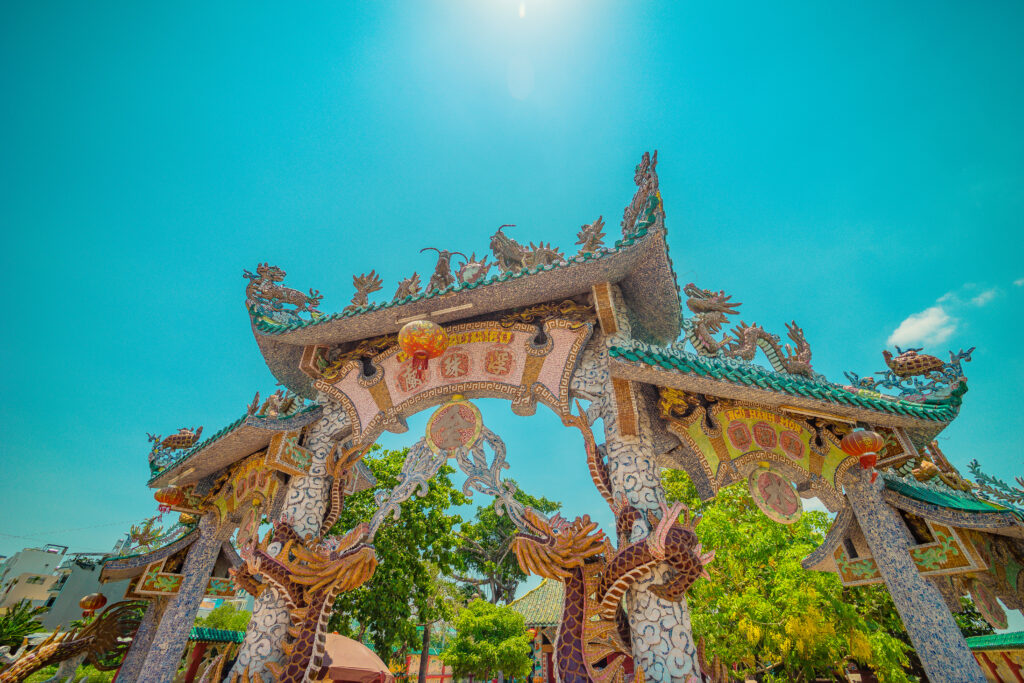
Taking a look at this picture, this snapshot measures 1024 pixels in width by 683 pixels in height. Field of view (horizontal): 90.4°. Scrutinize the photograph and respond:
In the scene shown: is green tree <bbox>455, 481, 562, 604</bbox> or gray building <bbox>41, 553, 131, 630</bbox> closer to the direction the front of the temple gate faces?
the gray building

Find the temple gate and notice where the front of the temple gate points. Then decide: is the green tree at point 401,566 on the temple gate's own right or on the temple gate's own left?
on the temple gate's own right

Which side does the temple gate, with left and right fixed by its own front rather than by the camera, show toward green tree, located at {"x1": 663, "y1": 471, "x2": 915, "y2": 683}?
back

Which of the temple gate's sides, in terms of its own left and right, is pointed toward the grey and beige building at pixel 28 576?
right

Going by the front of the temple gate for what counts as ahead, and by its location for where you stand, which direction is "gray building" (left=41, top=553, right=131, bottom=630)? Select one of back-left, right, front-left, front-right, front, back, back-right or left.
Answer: right

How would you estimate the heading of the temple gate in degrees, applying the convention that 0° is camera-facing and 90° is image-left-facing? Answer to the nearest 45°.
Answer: approximately 45°

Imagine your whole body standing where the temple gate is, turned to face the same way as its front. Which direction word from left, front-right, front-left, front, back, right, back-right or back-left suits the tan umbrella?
right

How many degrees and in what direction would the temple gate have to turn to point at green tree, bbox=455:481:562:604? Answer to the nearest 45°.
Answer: approximately 135° to its right
